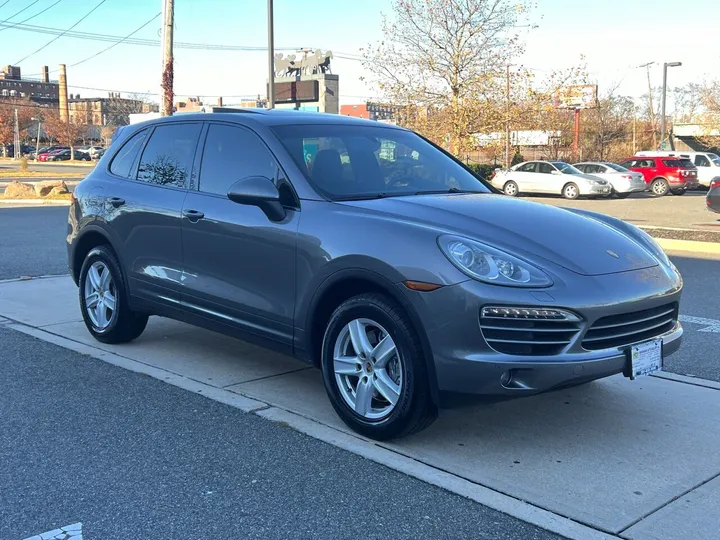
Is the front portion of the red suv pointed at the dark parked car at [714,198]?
no

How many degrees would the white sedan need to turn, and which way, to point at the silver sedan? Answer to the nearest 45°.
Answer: approximately 45° to its left

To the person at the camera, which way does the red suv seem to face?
facing away from the viewer and to the left of the viewer

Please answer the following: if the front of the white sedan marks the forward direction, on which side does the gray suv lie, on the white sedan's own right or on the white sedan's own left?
on the white sedan's own right

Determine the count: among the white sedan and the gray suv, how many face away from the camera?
0

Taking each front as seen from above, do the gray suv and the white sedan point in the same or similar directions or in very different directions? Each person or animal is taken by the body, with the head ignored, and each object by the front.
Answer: same or similar directions

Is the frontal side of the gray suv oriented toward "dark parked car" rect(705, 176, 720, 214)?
no

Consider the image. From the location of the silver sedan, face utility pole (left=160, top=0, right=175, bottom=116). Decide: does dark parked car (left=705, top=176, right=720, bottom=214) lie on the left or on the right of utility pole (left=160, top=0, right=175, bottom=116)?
left

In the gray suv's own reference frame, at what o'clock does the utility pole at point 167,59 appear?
The utility pole is roughly at 7 o'clock from the gray suv.

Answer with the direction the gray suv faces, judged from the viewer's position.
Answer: facing the viewer and to the right of the viewer
